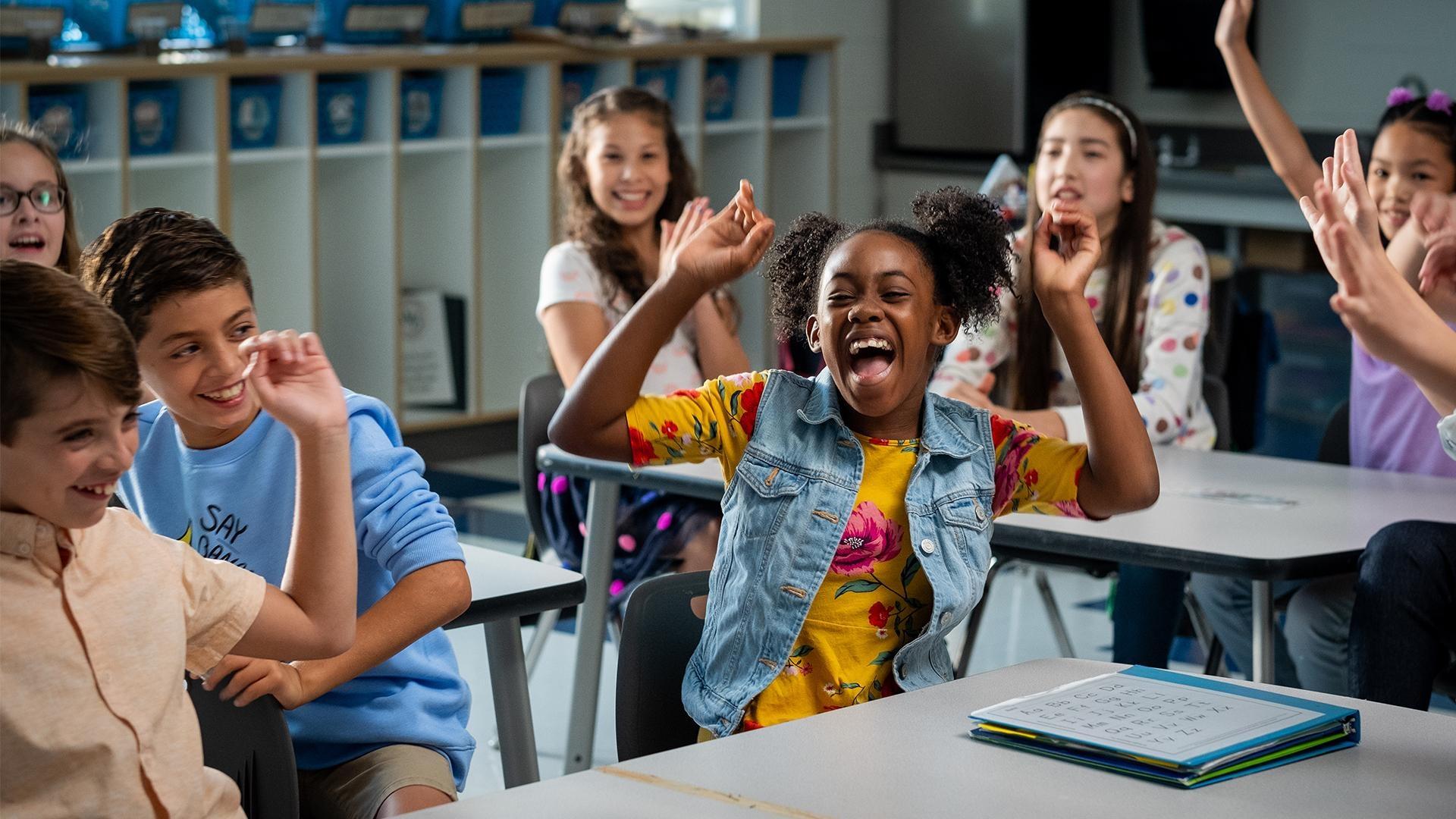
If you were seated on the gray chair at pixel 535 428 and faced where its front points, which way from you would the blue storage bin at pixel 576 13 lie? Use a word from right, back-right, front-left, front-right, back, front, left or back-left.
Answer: back-left

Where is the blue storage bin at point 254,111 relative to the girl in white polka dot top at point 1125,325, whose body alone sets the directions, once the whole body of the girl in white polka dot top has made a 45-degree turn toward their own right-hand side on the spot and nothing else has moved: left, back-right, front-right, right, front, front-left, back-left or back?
front-right

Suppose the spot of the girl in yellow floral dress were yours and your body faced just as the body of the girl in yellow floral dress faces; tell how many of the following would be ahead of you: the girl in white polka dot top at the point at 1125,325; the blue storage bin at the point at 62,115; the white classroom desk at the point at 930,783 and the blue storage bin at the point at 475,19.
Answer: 1

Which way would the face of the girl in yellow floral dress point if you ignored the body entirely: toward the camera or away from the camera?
toward the camera

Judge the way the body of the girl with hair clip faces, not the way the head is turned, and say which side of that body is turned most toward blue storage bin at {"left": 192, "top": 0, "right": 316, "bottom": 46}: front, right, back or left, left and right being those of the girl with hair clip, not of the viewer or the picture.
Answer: right

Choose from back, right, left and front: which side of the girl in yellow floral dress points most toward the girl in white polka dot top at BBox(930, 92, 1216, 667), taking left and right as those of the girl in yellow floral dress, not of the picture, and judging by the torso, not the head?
back

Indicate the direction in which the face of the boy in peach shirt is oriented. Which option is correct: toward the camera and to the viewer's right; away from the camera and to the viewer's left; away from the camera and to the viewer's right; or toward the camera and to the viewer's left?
toward the camera and to the viewer's right

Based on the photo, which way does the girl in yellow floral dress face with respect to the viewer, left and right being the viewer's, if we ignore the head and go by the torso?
facing the viewer

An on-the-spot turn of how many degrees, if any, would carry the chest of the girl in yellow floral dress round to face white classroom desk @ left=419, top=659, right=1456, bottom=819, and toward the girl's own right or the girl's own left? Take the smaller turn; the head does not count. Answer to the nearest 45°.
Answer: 0° — they already face it

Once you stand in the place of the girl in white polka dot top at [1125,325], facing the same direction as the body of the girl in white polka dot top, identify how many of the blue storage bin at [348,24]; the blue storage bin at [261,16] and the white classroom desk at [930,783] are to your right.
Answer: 2

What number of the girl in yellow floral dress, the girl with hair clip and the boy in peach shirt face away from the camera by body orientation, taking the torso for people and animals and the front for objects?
0

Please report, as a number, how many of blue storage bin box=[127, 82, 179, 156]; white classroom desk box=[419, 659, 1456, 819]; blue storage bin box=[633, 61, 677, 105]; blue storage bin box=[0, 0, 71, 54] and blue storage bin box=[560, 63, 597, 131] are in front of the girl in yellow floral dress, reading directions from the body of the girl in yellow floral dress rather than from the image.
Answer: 1

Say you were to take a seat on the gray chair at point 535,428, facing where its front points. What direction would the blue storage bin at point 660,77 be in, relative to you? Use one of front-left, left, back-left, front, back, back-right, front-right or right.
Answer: back-left

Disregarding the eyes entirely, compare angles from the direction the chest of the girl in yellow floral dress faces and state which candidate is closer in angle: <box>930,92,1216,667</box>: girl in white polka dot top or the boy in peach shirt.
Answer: the boy in peach shirt
